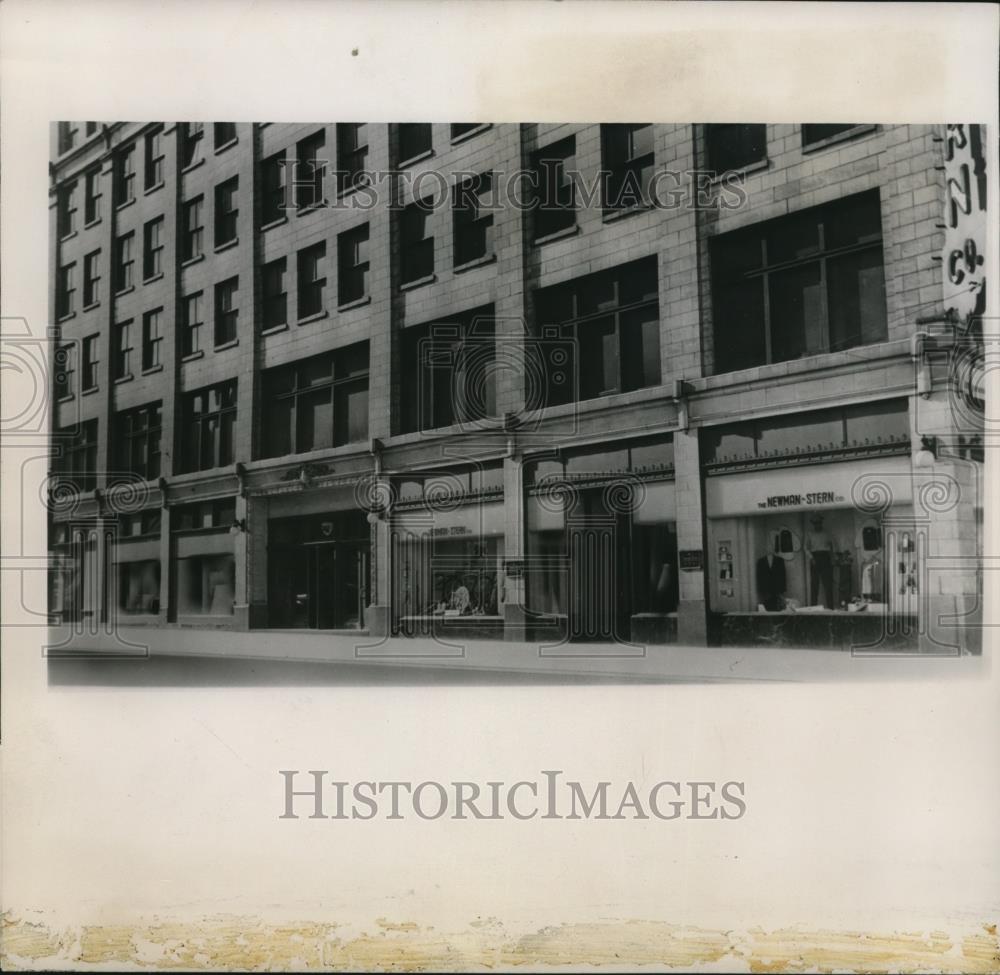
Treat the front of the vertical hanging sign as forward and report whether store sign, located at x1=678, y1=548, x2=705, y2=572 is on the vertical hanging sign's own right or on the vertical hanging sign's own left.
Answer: on the vertical hanging sign's own right

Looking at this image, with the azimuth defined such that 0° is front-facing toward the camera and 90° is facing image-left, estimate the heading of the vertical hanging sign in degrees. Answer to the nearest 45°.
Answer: approximately 45°
